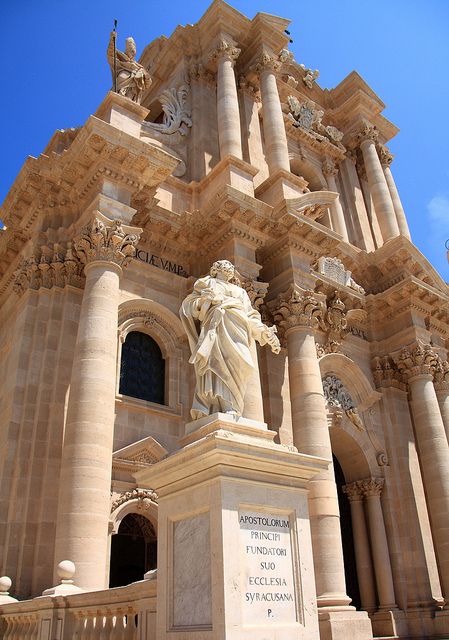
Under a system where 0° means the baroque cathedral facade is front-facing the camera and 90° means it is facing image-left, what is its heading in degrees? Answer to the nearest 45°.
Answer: approximately 315°
